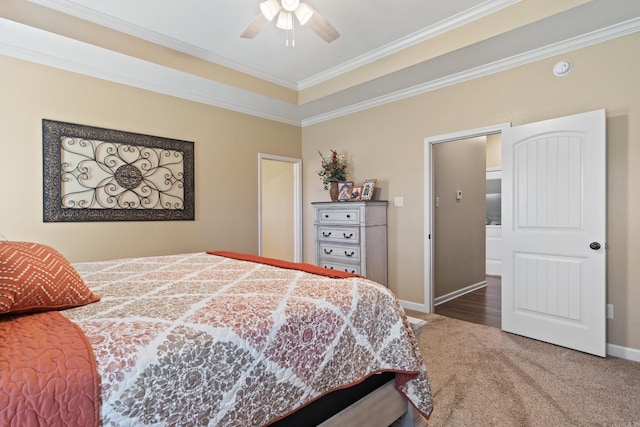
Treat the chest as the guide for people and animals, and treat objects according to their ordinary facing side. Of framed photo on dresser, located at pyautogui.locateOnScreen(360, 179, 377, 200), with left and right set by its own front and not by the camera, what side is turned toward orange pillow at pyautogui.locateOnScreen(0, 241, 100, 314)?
front

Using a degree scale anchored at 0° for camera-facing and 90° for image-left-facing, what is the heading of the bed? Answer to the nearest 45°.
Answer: approximately 225°

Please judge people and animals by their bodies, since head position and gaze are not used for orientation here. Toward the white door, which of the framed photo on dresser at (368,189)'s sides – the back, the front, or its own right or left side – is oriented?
left

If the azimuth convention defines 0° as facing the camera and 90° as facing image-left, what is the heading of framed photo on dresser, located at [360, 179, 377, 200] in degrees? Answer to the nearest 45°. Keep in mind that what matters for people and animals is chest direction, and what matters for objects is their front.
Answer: approximately 45°

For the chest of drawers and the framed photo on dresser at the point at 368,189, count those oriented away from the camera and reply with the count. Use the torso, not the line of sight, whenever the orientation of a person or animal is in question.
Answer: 0

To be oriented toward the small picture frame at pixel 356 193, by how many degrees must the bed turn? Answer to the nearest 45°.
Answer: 0° — it already faces it

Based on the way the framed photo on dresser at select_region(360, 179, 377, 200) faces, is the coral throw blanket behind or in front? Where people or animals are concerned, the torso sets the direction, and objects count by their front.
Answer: in front
